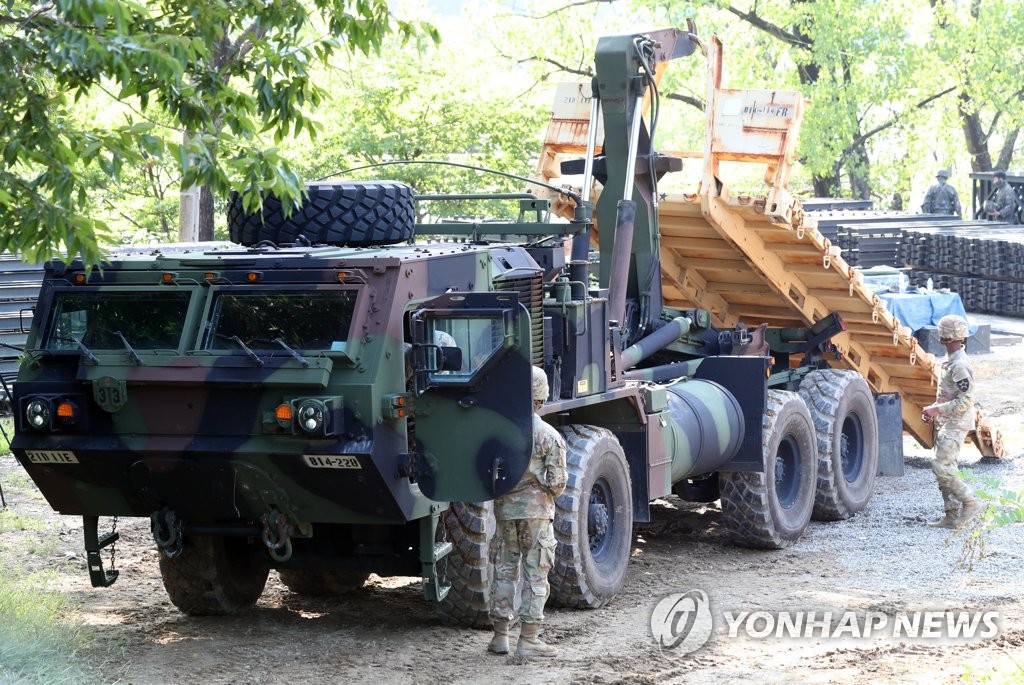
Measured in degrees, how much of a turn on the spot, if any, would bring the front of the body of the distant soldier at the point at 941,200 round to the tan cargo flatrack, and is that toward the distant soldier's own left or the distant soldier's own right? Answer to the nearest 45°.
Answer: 0° — they already face it

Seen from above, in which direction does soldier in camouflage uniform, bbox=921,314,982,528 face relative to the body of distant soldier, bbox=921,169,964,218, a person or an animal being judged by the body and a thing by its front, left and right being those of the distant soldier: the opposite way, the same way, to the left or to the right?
to the right

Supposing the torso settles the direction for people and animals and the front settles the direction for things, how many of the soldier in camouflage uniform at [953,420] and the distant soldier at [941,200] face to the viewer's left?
1

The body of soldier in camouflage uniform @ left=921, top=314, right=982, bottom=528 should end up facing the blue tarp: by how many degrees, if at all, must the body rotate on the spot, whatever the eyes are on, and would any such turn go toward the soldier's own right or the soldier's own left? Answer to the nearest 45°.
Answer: approximately 90° to the soldier's own right

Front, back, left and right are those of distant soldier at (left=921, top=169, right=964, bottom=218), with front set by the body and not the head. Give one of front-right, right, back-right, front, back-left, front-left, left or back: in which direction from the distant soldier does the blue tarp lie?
front

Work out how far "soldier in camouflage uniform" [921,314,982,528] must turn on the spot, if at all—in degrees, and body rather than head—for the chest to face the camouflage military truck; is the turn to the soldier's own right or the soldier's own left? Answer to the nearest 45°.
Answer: approximately 45° to the soldier's own left

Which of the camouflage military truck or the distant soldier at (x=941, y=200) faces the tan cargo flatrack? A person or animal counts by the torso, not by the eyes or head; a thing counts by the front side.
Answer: the distant soldier

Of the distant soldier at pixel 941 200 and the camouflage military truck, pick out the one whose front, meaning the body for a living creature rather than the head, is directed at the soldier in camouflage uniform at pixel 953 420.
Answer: the distant soldier

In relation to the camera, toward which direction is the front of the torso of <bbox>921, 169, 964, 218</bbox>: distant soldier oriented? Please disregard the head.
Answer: toward the camera

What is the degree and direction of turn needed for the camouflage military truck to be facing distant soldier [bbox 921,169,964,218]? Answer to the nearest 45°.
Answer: approximately 180°

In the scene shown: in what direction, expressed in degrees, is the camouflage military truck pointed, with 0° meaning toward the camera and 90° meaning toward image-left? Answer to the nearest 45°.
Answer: approximately 45°

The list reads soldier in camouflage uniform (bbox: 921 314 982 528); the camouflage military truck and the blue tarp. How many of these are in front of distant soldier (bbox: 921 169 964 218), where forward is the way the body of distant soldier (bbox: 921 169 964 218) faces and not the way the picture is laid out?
3

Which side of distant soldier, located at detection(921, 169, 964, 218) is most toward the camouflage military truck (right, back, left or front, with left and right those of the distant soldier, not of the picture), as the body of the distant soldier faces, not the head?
front

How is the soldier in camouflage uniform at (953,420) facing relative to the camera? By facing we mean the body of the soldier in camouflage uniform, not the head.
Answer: to the viewer's left

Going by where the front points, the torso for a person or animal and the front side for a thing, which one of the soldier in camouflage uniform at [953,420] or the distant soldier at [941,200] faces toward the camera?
the distant soldier
